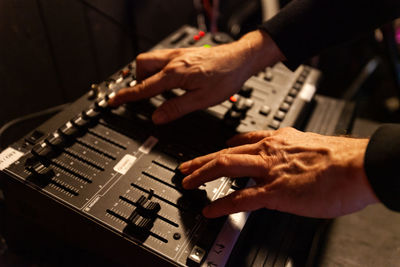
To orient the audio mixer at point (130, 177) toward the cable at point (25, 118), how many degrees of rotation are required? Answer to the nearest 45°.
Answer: approximately 180°

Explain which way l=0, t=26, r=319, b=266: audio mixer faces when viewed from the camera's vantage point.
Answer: facing the viewer and to the right of the viewer
